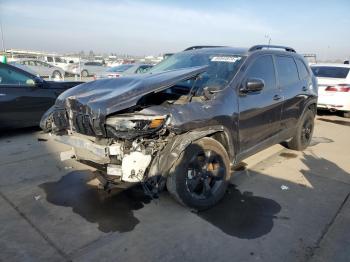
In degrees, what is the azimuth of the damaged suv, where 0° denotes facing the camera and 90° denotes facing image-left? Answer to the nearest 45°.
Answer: approximately 45°

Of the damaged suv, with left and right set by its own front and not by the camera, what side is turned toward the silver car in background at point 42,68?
right

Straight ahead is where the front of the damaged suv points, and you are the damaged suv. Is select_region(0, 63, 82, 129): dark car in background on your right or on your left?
on your right

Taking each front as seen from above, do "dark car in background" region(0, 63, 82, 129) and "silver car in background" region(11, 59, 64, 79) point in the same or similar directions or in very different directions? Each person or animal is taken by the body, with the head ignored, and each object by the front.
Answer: same or similar directions

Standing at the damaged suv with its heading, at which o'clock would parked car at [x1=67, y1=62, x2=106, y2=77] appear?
The parked car is roughly at 4 o'clock from the damaged suv.
